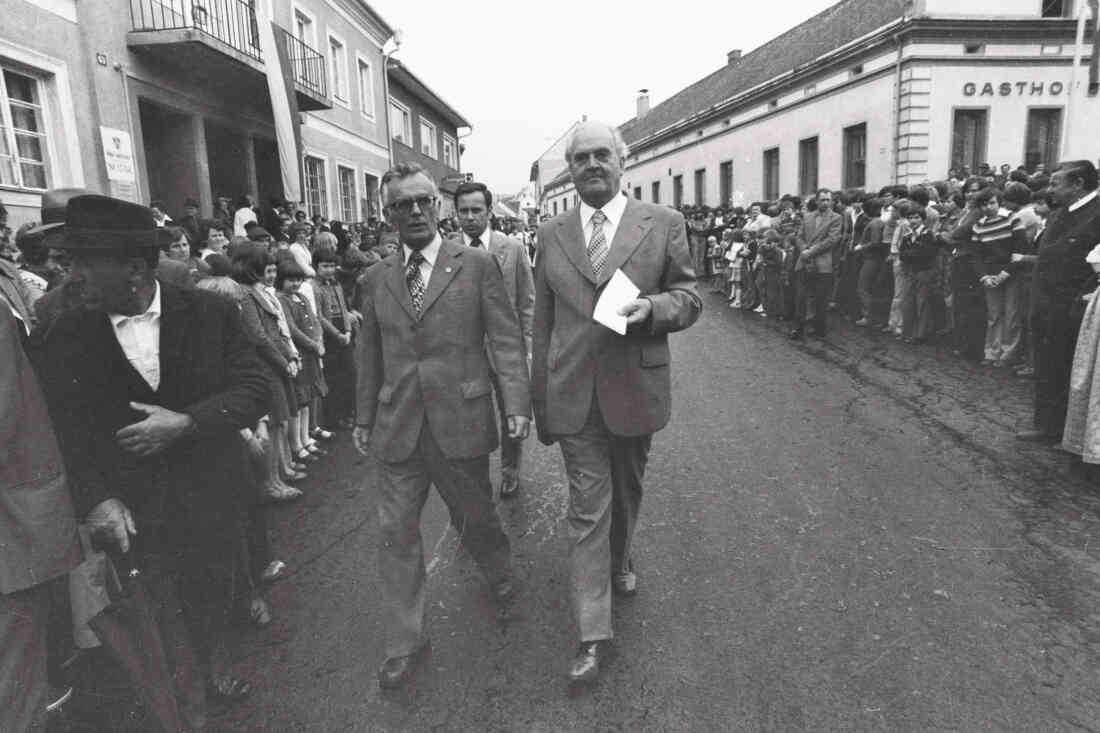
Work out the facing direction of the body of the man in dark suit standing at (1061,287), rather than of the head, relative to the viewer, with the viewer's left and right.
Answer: facing to the left of the viewer

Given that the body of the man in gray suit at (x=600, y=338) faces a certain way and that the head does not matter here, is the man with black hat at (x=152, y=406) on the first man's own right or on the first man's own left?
on the first man's own right

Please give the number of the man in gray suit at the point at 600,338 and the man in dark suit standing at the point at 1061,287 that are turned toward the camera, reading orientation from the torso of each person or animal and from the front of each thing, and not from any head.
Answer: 1

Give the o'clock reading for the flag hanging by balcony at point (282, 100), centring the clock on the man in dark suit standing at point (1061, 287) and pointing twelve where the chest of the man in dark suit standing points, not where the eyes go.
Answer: The flag hanging by balcony is roughly at 12 o'clock from the man in dark suit standing.

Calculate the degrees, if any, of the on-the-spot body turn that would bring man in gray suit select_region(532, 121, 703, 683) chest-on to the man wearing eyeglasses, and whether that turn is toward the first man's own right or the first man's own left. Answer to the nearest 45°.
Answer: approximately 90° to the first man's own right

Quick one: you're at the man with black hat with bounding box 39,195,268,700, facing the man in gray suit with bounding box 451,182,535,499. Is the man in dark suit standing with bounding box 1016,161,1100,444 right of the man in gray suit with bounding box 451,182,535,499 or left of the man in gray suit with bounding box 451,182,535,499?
right

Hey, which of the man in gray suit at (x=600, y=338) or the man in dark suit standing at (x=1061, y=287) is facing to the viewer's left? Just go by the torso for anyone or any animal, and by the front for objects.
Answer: the man in dark suit standing

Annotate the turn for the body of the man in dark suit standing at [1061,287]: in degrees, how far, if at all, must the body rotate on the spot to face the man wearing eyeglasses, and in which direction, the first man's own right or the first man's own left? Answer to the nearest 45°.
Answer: approximately 45° to the first man's own left

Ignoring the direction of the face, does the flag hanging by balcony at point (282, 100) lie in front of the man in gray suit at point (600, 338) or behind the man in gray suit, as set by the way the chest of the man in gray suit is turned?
behind

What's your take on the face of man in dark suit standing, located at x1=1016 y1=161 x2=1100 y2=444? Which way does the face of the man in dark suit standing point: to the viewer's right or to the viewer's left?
to the viewer's left

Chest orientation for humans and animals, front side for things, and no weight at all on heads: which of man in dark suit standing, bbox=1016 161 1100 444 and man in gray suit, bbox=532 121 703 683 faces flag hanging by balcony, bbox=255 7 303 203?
the man in dark suit standing
